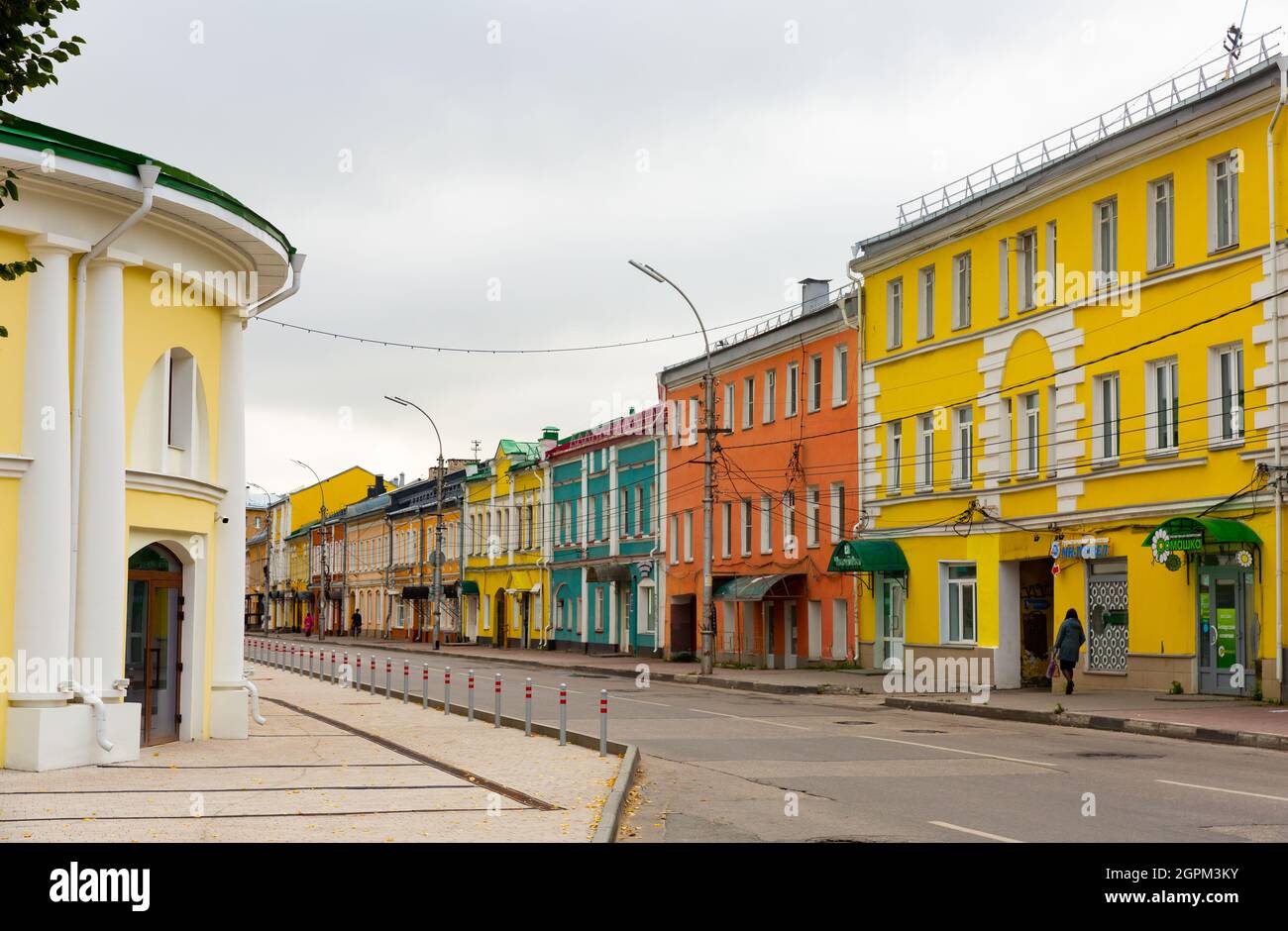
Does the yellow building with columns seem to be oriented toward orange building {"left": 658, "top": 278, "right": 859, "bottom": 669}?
no

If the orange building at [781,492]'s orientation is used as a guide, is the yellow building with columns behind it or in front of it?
in front

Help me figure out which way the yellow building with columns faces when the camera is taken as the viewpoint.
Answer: facing the viewer and to the right of the viewer

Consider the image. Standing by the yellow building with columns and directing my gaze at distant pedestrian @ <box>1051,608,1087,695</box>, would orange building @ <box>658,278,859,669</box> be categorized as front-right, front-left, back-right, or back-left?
front-left

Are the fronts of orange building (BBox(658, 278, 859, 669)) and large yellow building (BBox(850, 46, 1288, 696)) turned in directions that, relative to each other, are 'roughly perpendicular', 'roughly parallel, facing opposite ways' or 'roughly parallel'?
roughly parallel

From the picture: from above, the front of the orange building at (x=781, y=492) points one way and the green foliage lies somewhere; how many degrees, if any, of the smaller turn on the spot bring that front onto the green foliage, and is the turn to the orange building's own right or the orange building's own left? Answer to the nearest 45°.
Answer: approximately 45° to the orange building's own left

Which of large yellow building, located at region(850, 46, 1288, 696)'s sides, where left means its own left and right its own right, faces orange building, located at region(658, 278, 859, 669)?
right

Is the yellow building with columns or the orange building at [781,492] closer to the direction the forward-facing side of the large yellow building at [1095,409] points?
the yellow building with columns

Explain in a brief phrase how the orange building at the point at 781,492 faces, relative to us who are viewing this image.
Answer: facing the viewer and to the left of the viewer

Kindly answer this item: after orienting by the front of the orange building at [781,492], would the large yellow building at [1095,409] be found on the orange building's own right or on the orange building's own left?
on the orange building's own left

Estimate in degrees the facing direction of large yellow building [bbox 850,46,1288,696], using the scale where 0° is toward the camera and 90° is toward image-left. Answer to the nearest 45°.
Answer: approximately 45°

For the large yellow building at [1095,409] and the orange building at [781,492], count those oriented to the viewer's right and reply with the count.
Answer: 0

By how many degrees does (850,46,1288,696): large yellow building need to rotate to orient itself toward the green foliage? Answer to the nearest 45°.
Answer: approximately 45° to its left

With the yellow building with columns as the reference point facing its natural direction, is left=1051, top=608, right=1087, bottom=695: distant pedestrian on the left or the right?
on its left

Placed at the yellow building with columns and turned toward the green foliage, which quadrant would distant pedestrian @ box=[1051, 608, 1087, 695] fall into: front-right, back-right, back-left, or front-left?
back-left
